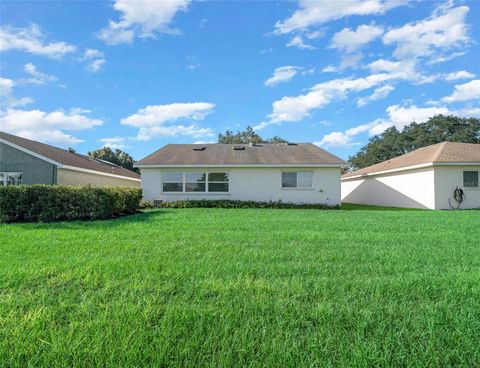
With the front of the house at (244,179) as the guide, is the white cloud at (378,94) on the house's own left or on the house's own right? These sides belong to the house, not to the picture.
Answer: on the house's own right

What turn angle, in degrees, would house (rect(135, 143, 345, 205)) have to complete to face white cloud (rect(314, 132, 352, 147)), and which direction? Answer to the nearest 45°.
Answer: approximately 45° to its right

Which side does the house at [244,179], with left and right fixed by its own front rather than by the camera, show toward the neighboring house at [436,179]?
right

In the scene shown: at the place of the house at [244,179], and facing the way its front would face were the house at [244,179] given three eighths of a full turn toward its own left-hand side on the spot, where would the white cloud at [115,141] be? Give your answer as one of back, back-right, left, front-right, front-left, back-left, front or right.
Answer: right

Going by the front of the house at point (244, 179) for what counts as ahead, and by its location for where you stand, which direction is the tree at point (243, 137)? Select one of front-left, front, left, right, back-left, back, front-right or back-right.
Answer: front

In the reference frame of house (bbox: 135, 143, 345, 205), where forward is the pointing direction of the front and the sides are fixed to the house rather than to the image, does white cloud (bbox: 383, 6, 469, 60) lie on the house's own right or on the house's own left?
on the house's own right

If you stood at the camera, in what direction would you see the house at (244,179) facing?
facing away from the viewer
